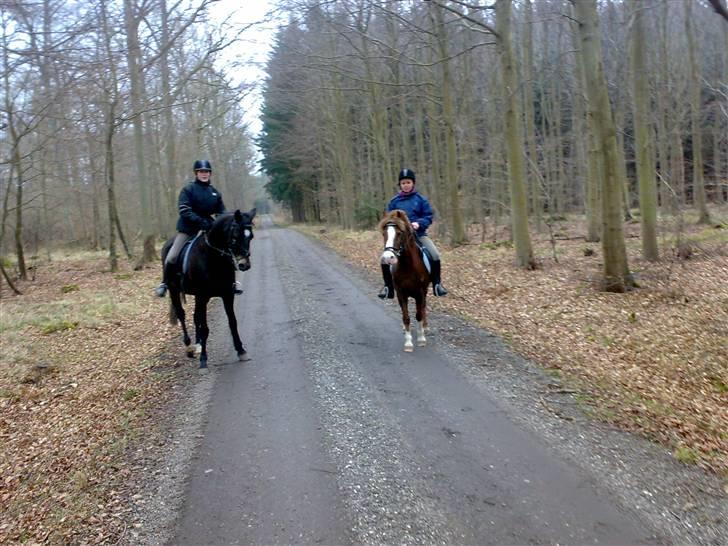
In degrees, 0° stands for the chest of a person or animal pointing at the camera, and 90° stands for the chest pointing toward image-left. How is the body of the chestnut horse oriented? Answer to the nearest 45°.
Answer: approximately 0°

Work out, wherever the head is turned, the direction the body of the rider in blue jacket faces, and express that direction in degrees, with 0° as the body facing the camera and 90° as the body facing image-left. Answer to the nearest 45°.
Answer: approximately 0°

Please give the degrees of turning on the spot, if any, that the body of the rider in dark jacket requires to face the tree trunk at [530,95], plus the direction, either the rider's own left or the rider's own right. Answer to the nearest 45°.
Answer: approximately 90° to the rider's own left

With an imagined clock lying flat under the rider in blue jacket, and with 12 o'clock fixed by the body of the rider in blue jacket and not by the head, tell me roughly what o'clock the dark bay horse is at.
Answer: The dark bay horse is roughly at 2 o'clock from the rider in blue jacket.

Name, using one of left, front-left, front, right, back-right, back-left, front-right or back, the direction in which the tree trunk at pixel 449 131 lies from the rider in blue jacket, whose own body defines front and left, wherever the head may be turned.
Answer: back

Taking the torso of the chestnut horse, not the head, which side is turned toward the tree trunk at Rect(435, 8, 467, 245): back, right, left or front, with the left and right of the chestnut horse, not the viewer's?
back

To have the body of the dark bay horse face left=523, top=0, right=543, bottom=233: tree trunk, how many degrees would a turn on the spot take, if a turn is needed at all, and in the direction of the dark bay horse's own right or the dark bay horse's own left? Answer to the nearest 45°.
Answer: approximately 90° to the dark bay horse's own left

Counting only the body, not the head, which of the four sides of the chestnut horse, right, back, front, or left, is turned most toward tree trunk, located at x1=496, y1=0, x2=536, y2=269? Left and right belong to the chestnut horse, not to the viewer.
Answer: back

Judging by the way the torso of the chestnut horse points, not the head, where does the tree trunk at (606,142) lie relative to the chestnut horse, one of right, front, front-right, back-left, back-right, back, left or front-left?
back-left
